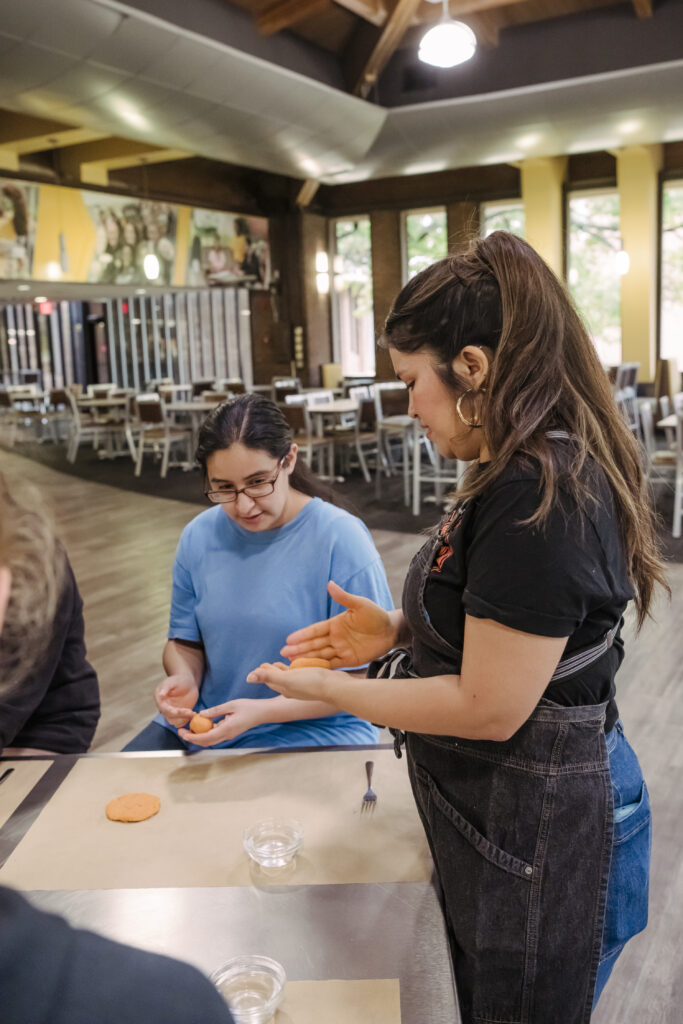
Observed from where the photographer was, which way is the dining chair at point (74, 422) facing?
facing away from the viewer and to the right of the viewer

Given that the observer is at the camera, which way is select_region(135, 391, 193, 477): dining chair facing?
facing away from the viewer and to the right of the viewer

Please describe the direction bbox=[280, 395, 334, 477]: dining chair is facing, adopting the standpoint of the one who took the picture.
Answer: facing away from the viewer and to the right of the viewer

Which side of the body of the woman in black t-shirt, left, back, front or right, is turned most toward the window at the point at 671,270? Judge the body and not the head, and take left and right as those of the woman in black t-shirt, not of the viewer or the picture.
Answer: right

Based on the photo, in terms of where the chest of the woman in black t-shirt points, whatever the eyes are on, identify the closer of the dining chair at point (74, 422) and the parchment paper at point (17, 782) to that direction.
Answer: the parchment paper

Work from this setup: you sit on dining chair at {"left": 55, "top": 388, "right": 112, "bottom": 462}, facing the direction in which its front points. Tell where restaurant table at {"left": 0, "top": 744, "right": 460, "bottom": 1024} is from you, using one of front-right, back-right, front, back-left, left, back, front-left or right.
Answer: back-right

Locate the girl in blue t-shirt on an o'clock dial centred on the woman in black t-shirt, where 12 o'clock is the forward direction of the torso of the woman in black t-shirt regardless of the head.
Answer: The girl in blue t-shirt is roughly at 2 o'clock from the woman in black t-shirt.

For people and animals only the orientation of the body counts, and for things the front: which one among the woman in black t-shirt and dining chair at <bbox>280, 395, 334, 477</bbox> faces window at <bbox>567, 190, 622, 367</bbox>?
the dining chair

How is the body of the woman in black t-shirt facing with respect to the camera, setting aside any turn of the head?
to the viewer's left

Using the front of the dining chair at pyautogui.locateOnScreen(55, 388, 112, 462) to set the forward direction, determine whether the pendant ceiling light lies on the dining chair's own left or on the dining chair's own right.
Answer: on the dining chair's own right

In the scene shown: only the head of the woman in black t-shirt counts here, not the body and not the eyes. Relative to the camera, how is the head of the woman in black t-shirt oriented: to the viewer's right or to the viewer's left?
to the viewer's left
